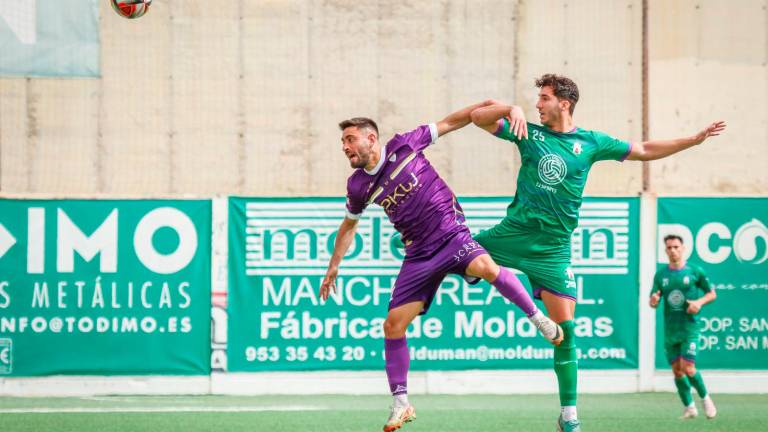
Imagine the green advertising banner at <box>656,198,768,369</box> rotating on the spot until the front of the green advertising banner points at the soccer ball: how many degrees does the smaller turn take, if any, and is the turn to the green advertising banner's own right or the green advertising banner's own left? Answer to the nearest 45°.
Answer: approximately 45° to the green advertising banner's own right

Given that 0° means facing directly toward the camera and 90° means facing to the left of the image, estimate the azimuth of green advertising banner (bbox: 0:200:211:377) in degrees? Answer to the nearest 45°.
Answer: approximately 0°

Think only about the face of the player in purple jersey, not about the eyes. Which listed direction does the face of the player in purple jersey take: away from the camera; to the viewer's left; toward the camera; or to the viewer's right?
to the viewer's left

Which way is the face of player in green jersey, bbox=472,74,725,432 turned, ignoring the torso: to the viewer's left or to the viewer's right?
to the viewer's left

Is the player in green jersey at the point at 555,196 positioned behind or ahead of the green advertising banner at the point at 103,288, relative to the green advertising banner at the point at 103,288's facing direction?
ahead

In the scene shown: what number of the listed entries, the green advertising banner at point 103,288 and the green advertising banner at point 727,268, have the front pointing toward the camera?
2

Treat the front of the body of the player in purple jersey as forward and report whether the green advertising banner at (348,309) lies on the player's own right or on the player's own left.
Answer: on the player's own right

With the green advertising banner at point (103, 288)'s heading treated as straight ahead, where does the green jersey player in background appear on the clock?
The green jersey player in background is roughly at 10 o'clock from the green advertising banner.

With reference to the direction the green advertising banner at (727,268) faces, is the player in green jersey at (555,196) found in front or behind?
in front
